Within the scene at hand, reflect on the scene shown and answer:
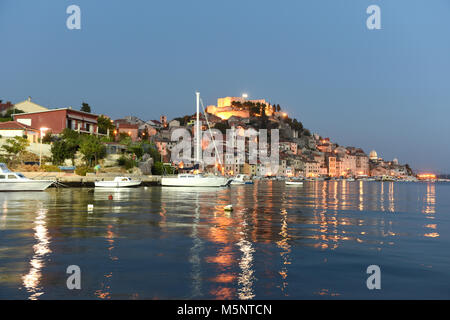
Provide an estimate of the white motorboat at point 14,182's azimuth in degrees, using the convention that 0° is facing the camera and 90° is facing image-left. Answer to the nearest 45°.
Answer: approximately 270°
